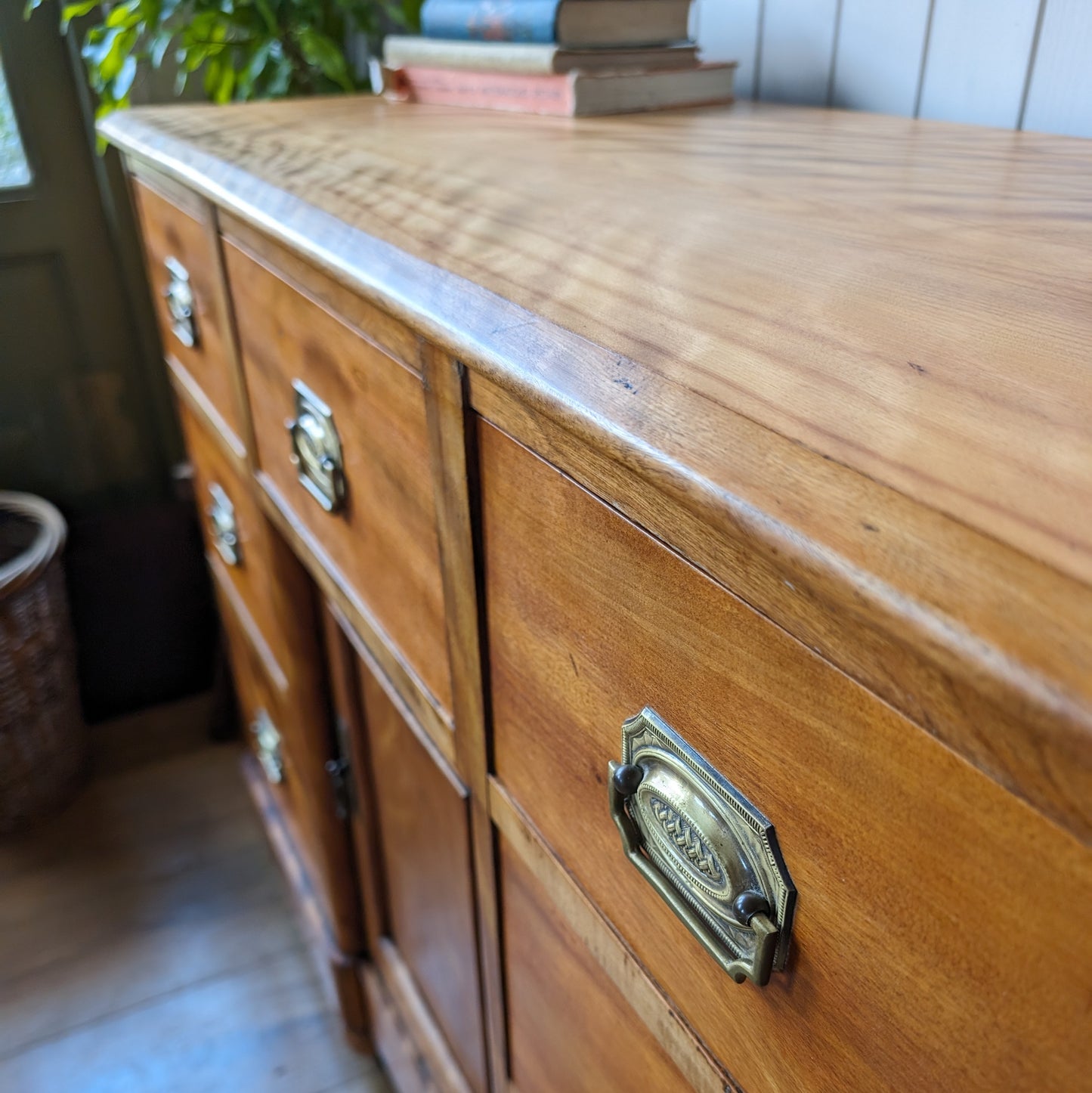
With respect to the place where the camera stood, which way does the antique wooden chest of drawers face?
facing the viewer and to the left of the viewer

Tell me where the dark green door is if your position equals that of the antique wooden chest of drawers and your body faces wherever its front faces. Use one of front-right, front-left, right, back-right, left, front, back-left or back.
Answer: right

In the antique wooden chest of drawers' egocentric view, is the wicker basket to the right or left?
on its right
